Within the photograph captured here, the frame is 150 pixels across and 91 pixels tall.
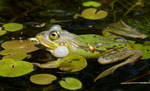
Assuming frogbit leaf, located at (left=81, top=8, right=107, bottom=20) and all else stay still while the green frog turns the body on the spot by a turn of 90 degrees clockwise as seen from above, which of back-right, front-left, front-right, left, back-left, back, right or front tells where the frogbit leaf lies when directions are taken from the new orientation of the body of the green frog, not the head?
front

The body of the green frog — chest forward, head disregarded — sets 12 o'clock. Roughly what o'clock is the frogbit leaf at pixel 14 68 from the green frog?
The frogbit leaf is roughly at 11 o'clock from the green frog.

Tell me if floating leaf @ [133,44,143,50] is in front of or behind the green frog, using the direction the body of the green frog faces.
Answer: behind

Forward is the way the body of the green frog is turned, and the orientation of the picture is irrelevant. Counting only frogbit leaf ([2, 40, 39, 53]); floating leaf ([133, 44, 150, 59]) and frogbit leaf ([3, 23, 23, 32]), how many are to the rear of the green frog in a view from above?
1

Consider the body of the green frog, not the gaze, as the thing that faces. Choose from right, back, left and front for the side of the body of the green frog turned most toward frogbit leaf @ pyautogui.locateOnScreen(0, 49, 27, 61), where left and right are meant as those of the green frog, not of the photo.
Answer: front

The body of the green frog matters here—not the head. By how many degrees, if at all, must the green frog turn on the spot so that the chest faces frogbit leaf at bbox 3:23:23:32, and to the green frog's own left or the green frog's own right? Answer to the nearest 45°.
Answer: approximately 45° to the green frog's own right

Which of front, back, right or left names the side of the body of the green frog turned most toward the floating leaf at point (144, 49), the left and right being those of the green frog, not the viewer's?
back

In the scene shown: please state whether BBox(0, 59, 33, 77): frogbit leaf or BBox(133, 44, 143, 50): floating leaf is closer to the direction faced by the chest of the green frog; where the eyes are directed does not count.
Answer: the frogbit leaf

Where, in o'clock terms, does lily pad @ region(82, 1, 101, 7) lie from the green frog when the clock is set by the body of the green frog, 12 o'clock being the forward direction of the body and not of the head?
The lily pad is roughly at 3 o'clock from the green frog.

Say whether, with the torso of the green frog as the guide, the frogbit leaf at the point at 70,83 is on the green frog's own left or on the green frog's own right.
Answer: on the green frog's own left

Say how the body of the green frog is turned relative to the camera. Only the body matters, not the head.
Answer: to the viewer's left
